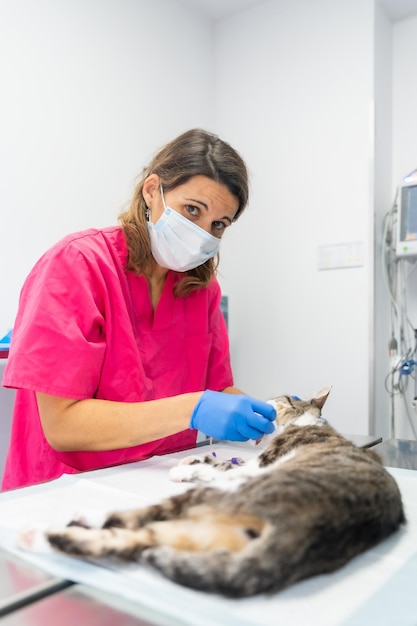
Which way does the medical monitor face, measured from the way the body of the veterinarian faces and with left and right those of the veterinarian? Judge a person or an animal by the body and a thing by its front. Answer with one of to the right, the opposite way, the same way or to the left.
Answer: to the right

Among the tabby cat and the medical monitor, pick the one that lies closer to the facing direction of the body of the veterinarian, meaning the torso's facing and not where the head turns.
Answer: the tabby cat

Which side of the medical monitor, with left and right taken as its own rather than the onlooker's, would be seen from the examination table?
front

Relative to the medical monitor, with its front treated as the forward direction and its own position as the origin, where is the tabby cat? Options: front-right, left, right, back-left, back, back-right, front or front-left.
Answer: front

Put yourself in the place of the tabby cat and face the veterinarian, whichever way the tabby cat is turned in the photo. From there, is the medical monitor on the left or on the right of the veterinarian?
right

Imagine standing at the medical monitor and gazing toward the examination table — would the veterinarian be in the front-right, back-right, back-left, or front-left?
front-right

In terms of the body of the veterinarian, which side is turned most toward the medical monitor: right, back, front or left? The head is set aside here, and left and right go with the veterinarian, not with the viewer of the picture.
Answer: left

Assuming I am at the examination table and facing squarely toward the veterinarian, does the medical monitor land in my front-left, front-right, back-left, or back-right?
front-right

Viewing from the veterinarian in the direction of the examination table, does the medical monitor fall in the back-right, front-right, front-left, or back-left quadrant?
back-left

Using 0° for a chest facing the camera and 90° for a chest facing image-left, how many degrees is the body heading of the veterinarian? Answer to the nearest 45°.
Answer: approximately 315°
